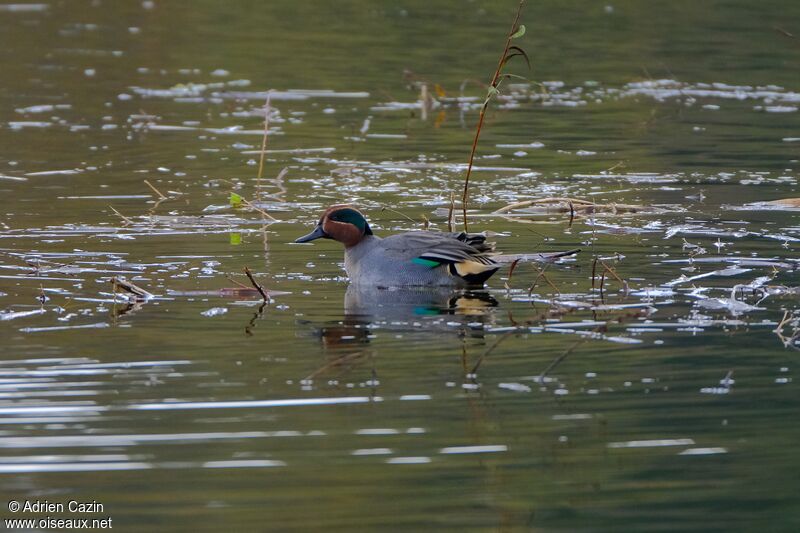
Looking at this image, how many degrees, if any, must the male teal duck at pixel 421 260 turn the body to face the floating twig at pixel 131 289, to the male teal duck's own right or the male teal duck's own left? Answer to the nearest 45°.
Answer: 0° — it already faces it

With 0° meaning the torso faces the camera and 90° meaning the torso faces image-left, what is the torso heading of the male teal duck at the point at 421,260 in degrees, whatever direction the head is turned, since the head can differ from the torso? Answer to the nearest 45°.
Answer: approximately 90°

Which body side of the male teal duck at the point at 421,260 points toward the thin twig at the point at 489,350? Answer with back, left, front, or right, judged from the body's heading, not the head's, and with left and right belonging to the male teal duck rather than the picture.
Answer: left

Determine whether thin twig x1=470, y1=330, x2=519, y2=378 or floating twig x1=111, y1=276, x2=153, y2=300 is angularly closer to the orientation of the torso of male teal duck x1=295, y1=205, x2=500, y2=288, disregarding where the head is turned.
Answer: the floating twig
